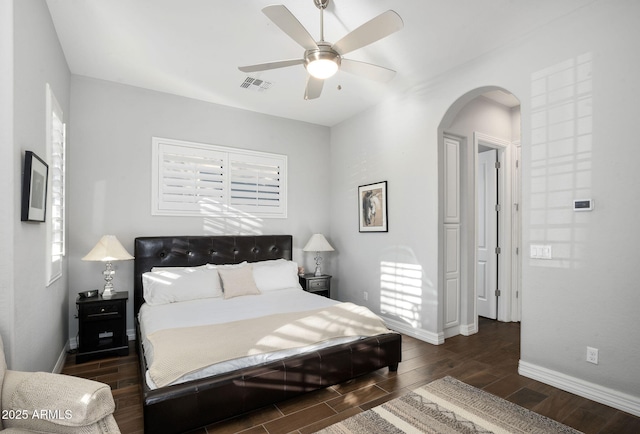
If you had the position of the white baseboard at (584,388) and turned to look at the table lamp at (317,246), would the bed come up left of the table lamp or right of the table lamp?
left

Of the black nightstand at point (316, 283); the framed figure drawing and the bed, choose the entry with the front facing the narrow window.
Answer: the framed figure drawing

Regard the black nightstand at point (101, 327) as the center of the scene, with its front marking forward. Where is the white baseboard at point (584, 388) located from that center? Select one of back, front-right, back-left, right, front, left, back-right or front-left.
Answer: front-left

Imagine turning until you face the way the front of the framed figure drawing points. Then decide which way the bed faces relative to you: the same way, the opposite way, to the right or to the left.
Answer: to the left

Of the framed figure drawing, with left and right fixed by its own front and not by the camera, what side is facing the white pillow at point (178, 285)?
front

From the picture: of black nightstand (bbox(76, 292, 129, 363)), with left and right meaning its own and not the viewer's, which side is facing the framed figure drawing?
left

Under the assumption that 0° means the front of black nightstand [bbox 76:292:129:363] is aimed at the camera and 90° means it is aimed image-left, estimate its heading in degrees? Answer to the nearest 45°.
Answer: approximately 0°

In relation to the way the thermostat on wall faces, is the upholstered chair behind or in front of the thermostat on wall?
in front

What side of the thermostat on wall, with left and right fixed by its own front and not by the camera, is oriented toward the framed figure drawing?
right

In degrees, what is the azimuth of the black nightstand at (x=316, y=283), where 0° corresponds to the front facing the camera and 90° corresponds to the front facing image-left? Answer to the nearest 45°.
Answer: approximately 315°

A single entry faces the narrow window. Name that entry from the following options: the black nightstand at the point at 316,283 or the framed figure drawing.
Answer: the framed figure drawing

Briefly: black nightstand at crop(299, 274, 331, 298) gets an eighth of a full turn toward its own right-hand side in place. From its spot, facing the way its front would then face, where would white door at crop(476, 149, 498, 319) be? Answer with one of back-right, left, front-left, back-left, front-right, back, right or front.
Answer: left

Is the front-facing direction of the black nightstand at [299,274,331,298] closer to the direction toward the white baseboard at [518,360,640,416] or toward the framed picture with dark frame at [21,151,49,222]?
the white baseboard

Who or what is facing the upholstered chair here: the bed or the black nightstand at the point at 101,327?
the black nightstand
